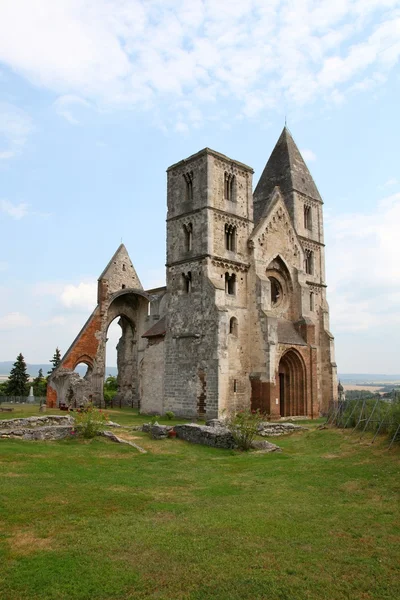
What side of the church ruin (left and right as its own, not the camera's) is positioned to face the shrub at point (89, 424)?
right

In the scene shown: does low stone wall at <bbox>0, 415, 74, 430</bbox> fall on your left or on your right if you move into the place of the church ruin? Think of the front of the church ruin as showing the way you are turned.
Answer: on your right

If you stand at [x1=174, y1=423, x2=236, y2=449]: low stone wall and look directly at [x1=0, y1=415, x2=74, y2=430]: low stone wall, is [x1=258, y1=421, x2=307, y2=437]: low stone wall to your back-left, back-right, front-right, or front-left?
back-right

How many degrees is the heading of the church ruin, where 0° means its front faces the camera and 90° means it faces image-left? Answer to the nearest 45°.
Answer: approximately 315°

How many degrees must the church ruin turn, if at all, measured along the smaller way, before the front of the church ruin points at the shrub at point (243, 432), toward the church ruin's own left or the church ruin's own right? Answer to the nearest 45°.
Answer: approximately 45° to the church ruin's own right

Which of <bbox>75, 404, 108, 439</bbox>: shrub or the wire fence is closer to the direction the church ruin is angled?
the wire fence

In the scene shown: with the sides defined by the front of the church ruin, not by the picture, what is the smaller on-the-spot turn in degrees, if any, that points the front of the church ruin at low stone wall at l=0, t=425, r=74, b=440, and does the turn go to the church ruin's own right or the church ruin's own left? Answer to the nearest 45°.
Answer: approximately 90° to the church ruin's own right
